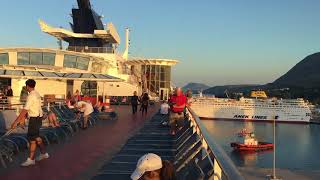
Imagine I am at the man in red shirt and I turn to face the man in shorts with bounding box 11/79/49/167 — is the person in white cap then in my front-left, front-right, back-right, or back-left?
front-left

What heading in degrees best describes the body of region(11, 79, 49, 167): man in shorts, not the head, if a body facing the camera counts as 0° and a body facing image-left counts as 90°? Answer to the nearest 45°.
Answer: approximately 90°

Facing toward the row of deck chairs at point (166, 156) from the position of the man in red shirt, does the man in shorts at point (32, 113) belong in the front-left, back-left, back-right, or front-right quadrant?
front-right

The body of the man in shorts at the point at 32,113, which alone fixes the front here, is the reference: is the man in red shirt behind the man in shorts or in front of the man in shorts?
behind

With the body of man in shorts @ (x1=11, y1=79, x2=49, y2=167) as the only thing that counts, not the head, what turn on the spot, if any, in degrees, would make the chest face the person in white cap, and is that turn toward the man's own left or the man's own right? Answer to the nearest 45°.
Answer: approximately 90° to the man's own left

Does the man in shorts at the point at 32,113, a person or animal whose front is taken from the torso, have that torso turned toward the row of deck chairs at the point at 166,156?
no

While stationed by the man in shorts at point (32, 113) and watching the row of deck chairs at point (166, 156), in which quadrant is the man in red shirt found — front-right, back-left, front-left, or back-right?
front-left
